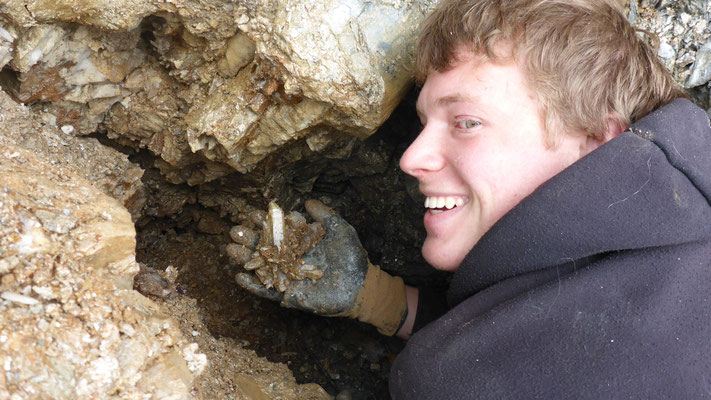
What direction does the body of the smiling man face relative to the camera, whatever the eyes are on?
to the viewer's left
